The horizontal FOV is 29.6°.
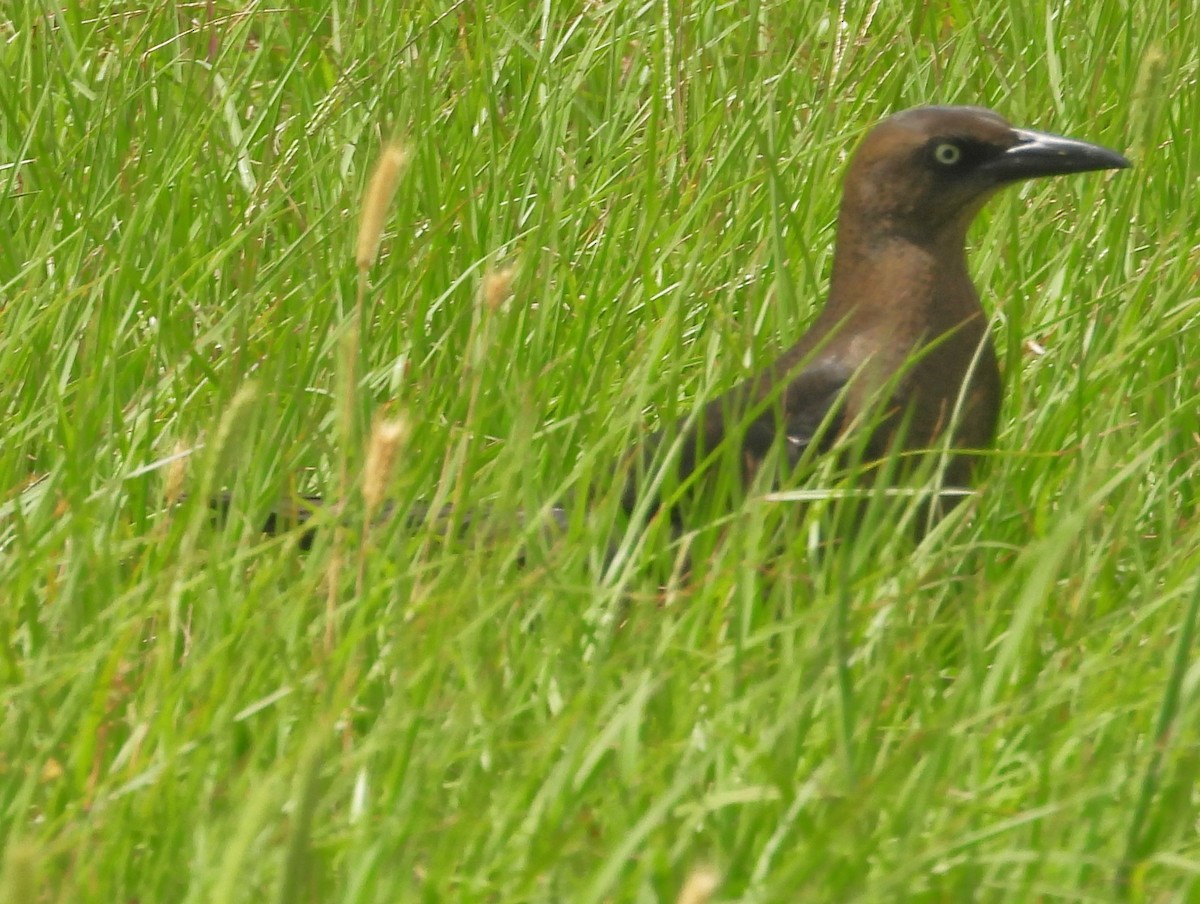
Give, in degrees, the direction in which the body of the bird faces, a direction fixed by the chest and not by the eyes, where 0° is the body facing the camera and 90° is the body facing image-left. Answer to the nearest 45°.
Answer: approximately 270°
